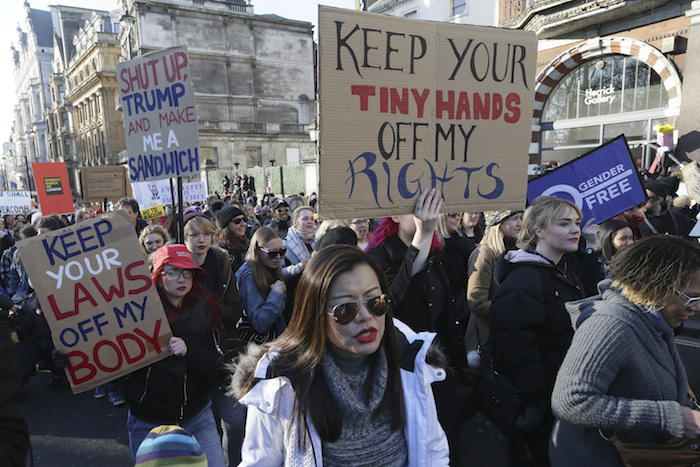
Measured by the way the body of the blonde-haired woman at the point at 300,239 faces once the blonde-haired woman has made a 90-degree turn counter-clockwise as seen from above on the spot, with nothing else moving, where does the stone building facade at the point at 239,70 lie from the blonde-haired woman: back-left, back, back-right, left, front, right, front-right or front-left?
front-left

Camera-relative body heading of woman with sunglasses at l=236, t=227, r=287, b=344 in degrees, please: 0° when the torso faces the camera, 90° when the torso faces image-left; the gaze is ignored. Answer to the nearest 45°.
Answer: approximately 315°

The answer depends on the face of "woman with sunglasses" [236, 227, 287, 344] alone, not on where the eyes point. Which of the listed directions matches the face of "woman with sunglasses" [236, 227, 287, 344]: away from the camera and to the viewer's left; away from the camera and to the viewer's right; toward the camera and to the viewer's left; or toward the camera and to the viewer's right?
toward the camera and to the viewer's right

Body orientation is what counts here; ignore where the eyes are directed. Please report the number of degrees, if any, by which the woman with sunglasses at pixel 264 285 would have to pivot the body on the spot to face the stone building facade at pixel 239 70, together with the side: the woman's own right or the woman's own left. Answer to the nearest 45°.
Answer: approximately 135° to the woman's own left

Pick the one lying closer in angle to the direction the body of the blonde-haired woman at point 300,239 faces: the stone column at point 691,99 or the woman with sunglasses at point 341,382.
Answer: the woman with sunglasses

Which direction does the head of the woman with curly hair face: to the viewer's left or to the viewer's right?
to the viewer's right

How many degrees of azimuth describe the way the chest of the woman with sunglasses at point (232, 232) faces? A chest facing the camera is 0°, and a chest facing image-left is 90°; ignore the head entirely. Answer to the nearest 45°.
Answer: approximately 315°

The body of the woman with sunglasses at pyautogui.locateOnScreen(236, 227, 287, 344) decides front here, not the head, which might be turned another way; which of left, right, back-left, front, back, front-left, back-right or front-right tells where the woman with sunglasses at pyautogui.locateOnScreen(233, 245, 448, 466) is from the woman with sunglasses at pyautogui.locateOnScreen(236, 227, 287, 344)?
front-right
